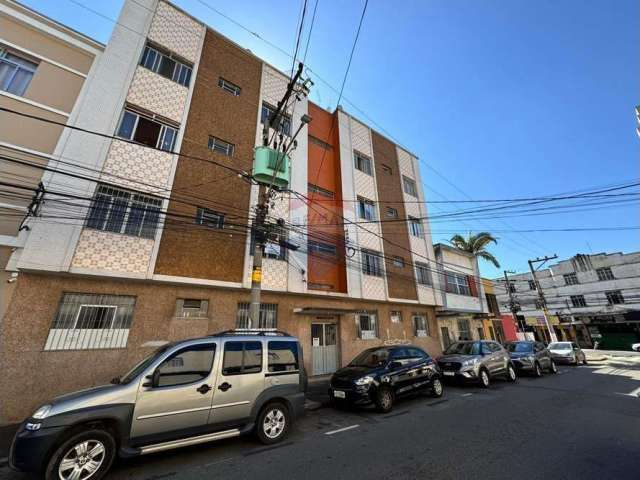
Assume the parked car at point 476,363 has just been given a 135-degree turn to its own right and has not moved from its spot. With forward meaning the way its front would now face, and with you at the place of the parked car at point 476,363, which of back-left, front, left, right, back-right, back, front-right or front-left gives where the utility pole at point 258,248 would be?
back-left

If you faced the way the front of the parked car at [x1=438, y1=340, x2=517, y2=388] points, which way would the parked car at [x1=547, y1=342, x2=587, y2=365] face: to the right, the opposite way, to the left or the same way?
the same way

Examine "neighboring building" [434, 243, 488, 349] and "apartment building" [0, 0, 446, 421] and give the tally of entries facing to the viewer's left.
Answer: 0

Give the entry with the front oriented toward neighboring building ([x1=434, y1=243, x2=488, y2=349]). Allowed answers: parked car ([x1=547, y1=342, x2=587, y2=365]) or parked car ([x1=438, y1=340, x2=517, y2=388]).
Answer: parked car ([x1=547, y1=342, x2=587, y2=365])

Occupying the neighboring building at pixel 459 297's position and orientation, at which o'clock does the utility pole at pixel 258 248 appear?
The utility pole is roughly at 2 o'clock from the neighboring building.

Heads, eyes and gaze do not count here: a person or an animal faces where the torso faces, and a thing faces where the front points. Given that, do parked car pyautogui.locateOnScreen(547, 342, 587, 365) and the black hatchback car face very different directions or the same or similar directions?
same or similar directions

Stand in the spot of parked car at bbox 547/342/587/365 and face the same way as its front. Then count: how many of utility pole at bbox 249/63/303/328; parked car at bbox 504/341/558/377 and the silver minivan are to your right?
0

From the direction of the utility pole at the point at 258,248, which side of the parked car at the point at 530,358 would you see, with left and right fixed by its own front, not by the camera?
front

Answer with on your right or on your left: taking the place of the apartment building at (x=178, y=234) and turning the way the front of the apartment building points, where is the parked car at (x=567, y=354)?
on your left

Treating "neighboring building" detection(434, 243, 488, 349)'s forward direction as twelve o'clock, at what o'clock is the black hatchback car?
The black hatchback car is roughly at 2 o'clock from the neighboring building.

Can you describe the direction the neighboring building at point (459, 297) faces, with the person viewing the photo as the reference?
facing the viewer and to the right of the viewer

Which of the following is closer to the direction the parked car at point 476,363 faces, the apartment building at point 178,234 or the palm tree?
the apartment building

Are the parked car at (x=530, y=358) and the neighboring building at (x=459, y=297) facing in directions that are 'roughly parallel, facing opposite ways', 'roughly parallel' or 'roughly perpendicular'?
roughly perpendicular

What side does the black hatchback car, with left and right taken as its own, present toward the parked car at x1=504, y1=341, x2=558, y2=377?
back

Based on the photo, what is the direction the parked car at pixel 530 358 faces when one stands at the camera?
facing the viewer and to the left of the viewer

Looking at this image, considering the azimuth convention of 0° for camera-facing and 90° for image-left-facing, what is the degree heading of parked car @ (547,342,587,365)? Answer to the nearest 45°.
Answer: approximately 45°

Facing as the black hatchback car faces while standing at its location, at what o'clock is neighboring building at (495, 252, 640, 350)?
The neighboring building is roughly at 6 o'clock from the black hatchback car.

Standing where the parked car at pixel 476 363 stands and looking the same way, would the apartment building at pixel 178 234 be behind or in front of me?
in front

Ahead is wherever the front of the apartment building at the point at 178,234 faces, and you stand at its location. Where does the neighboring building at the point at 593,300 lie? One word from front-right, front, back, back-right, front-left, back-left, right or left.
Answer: front-left
